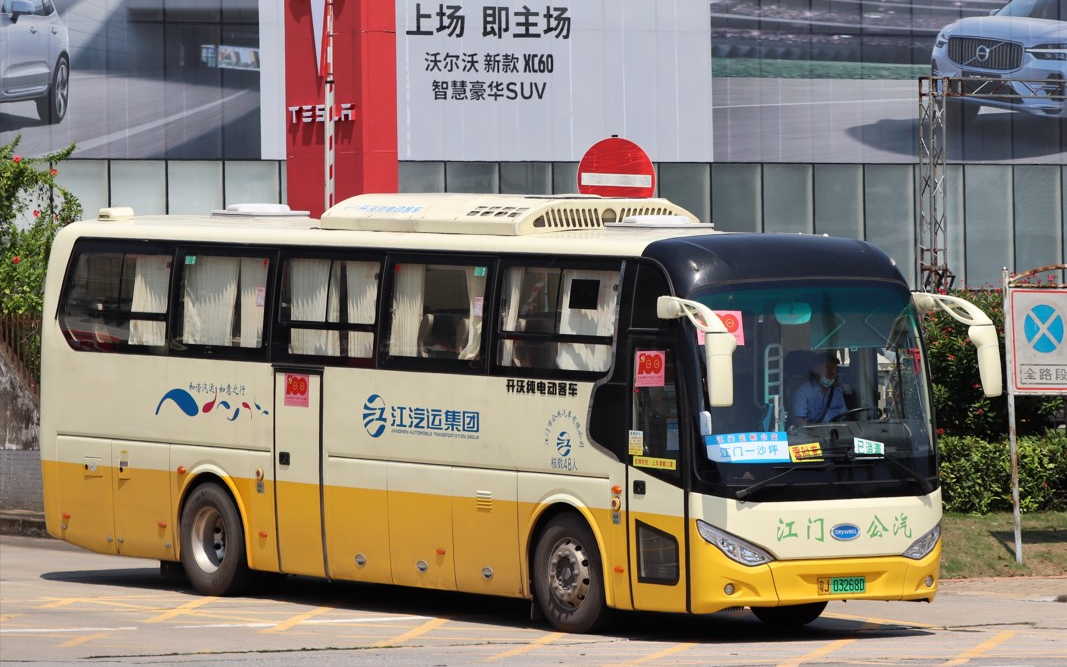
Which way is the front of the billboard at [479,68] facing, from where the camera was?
facing the viewer

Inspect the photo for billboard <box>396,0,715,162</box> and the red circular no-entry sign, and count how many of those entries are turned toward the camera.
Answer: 2

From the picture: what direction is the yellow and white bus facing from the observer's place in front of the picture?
facing the viewer and to the right of the viewer

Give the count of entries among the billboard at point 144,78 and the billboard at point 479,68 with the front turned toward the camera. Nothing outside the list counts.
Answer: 2

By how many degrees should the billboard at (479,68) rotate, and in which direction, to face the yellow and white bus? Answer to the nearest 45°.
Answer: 0° — it already faces it

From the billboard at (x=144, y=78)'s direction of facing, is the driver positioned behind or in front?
in front

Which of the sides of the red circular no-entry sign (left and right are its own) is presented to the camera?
front

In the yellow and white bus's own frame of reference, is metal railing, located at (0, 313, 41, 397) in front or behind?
behind

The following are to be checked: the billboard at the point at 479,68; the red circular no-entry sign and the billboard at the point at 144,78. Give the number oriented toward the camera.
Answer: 3

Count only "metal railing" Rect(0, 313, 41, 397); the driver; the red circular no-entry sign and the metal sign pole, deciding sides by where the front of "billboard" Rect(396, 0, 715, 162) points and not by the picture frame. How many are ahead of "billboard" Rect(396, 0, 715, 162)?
4

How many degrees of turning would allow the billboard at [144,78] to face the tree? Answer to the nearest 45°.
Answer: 0° — it already faces it

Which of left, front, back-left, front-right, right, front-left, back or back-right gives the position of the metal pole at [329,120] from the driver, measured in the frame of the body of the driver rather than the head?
back

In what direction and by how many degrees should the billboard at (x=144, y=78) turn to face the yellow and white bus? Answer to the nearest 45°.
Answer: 0° — it already faces it
